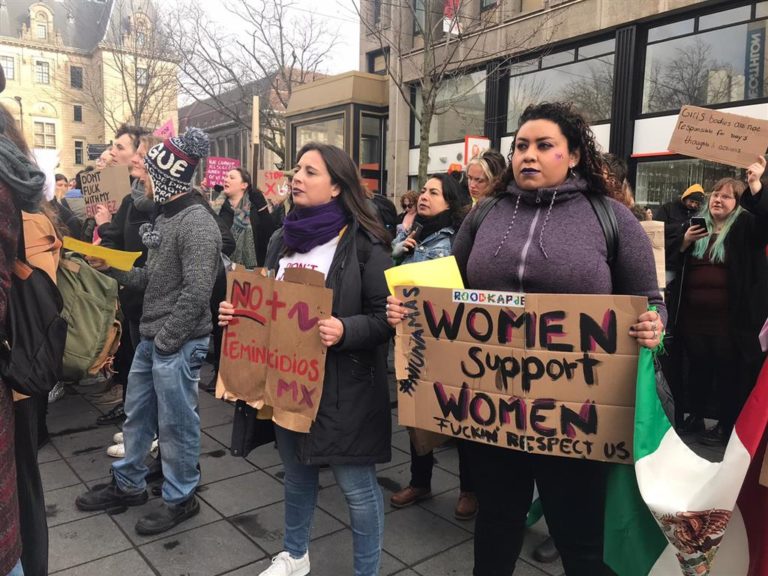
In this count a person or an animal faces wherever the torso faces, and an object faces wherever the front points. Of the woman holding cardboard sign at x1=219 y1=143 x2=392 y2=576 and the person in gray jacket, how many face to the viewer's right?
0

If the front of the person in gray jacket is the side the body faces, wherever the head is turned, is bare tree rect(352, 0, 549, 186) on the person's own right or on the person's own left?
on the person's own right

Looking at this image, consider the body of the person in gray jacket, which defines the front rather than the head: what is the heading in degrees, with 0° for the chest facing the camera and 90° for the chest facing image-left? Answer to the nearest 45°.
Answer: approximately 90°

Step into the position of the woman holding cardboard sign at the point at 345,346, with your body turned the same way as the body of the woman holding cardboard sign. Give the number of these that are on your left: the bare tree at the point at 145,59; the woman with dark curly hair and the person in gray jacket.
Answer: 1

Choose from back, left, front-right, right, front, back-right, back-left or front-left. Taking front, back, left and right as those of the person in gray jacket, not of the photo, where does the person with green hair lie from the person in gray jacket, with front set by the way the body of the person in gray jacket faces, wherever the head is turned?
back

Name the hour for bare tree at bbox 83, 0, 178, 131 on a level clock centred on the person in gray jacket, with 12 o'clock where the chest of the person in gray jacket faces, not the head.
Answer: The bare tree is roughly at 3 o'clock from the person in gray jacket.

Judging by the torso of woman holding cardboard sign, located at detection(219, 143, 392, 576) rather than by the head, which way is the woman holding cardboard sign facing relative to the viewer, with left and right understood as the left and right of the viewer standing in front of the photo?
facing the viewer and to the left of the viewer

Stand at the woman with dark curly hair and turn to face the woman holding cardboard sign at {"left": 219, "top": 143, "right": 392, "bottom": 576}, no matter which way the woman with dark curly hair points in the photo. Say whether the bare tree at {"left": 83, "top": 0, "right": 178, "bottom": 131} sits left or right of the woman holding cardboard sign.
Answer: right
